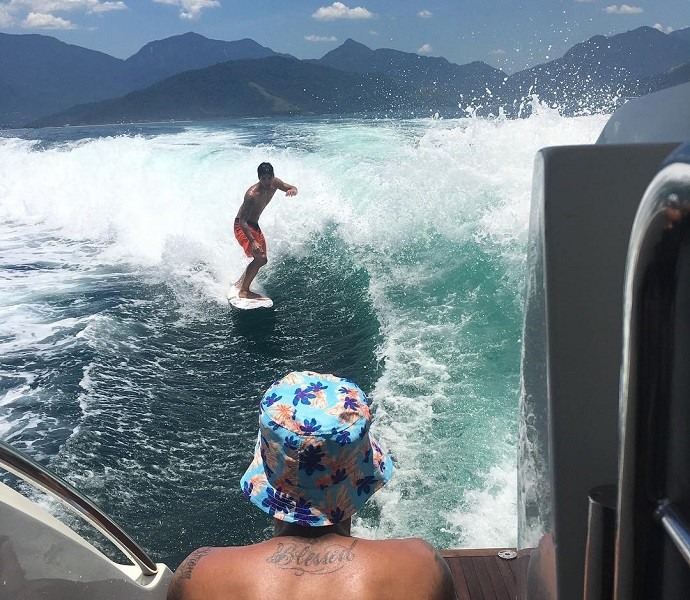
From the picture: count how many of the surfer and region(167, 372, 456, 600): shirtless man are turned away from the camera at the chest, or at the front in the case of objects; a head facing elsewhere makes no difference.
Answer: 1

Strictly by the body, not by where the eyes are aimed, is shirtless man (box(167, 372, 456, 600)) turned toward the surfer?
yes

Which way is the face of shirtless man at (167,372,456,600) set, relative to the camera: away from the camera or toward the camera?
away from the camera

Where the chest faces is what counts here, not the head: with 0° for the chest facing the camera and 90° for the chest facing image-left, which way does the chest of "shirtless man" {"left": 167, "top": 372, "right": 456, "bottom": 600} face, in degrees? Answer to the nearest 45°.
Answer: approximately 180°

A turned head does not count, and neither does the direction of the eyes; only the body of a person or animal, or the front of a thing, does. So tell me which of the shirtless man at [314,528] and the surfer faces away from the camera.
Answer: the shirtless man

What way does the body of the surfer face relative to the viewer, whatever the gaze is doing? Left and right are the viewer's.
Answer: facing the viewer and to the right of the viewer

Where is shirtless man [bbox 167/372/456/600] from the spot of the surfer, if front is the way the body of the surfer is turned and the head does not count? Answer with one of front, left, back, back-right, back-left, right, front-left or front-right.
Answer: front-right
